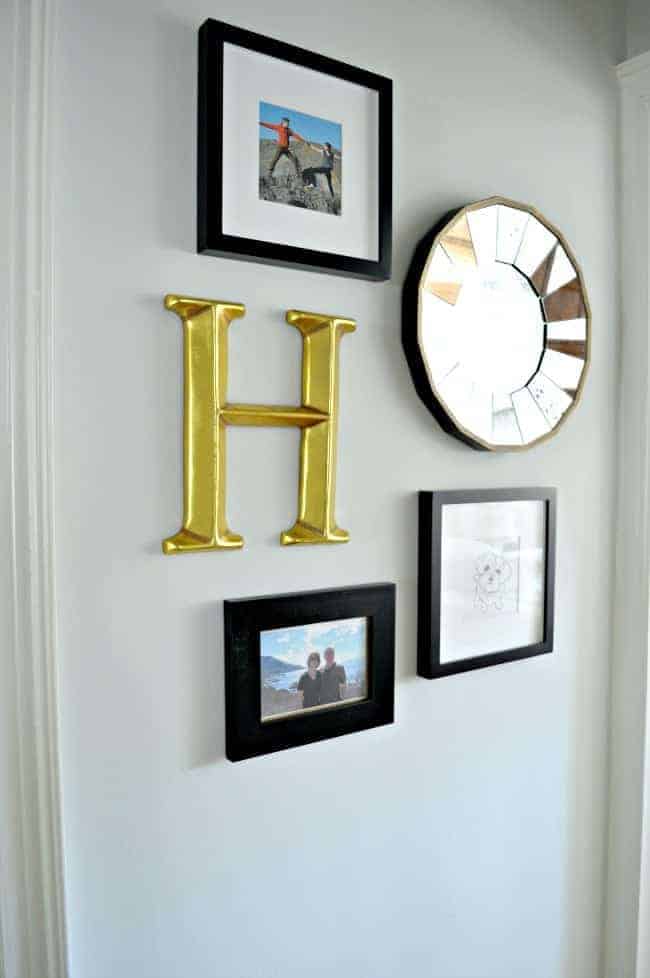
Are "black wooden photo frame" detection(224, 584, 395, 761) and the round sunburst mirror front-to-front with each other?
no

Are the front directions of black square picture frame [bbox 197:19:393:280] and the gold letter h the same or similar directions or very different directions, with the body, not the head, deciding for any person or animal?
same or similar directions

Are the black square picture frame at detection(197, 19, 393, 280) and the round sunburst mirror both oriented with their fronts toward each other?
no

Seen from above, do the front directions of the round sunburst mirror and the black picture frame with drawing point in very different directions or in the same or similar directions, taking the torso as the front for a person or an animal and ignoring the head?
same or similar directions

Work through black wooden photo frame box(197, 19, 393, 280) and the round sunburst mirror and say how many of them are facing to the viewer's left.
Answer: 0

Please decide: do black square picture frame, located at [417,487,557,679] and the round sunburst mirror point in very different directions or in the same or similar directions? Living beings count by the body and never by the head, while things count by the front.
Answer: same or similar directions

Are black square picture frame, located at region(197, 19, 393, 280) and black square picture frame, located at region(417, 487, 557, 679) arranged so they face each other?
no

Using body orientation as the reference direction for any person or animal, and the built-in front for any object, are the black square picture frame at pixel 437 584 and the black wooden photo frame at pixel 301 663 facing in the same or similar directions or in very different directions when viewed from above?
same or similar directions

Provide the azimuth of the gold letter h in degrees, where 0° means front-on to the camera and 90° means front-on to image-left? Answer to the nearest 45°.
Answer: approximately 315°

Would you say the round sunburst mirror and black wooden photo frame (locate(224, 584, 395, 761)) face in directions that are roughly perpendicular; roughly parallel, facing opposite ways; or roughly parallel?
roughly parallel

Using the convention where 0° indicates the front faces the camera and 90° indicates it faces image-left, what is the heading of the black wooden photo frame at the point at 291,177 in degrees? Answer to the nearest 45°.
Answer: approximately 315°

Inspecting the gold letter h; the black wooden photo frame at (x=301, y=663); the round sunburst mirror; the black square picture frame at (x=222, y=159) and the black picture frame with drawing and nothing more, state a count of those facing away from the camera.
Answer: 0

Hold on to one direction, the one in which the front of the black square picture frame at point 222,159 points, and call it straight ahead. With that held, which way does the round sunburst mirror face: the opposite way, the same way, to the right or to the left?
the same way
